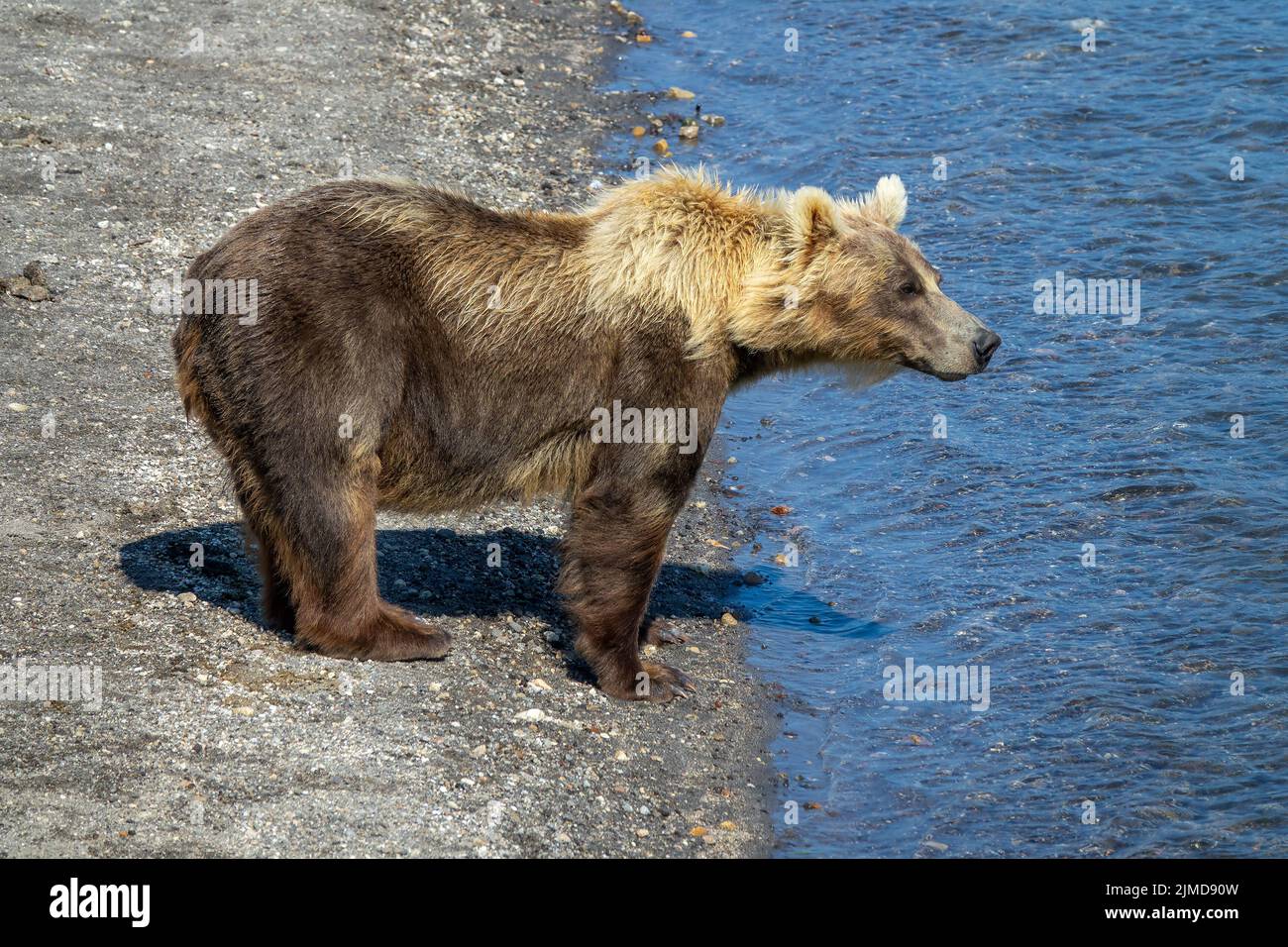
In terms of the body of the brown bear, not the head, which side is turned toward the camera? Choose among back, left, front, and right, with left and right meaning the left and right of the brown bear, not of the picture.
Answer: right
